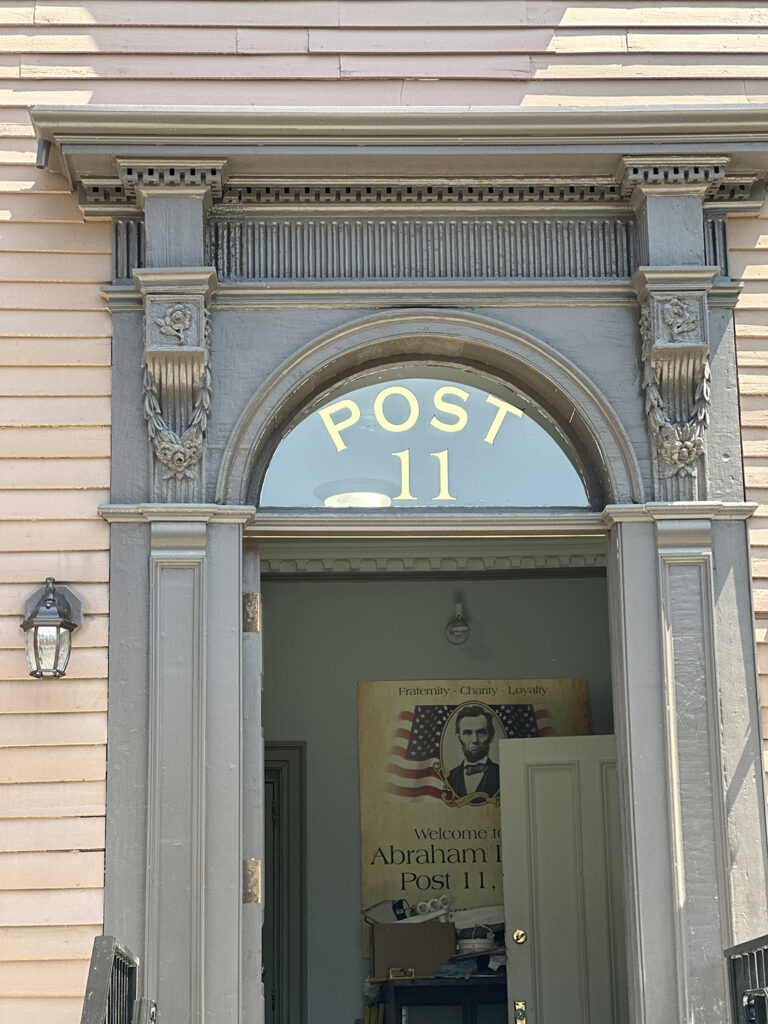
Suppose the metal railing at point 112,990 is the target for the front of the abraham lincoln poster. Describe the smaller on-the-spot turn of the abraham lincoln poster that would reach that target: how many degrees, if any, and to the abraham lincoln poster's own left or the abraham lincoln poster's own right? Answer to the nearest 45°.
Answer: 0° — it already faces it

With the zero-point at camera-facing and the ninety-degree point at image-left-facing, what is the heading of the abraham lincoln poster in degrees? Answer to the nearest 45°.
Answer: approximately 0°

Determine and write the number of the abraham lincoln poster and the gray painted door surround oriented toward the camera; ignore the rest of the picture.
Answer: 2

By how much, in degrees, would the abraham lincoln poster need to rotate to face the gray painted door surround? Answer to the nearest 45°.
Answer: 0° — it already faces it

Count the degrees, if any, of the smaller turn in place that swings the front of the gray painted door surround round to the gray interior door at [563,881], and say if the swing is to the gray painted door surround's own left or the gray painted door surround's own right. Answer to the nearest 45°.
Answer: approximately 180°

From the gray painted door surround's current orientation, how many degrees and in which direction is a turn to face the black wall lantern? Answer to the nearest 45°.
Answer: approximately 90° to its right

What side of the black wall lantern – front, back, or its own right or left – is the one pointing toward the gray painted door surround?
left

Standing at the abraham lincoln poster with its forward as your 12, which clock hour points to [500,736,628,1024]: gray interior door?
The gray interior door is roughly at 11 o'clock from the abraham lincoln poster.

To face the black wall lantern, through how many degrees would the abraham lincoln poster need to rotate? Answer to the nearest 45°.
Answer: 0° — it already faces it

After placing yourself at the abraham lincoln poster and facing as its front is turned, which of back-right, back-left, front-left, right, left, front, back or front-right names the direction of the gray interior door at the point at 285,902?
right

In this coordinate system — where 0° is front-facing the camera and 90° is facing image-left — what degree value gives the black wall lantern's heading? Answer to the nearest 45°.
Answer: approximately 0°
